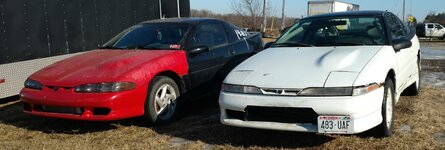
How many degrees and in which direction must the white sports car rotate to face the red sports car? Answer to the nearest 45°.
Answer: approximately 45° to its right

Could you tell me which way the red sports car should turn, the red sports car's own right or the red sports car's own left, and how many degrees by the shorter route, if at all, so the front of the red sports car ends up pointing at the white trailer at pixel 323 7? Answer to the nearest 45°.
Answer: approximately 180°

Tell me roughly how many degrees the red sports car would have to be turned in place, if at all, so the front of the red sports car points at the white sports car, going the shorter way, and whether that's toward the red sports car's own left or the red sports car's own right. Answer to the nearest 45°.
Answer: approximately 90° to the red sports car's own left

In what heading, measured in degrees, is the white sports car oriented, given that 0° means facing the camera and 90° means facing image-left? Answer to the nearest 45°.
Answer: approximately 45°

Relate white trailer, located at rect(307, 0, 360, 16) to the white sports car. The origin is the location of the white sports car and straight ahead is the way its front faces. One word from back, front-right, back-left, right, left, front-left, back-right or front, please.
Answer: back-right

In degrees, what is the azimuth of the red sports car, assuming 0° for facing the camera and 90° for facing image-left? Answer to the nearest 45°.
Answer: approximately 45°

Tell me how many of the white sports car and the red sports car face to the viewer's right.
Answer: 0
